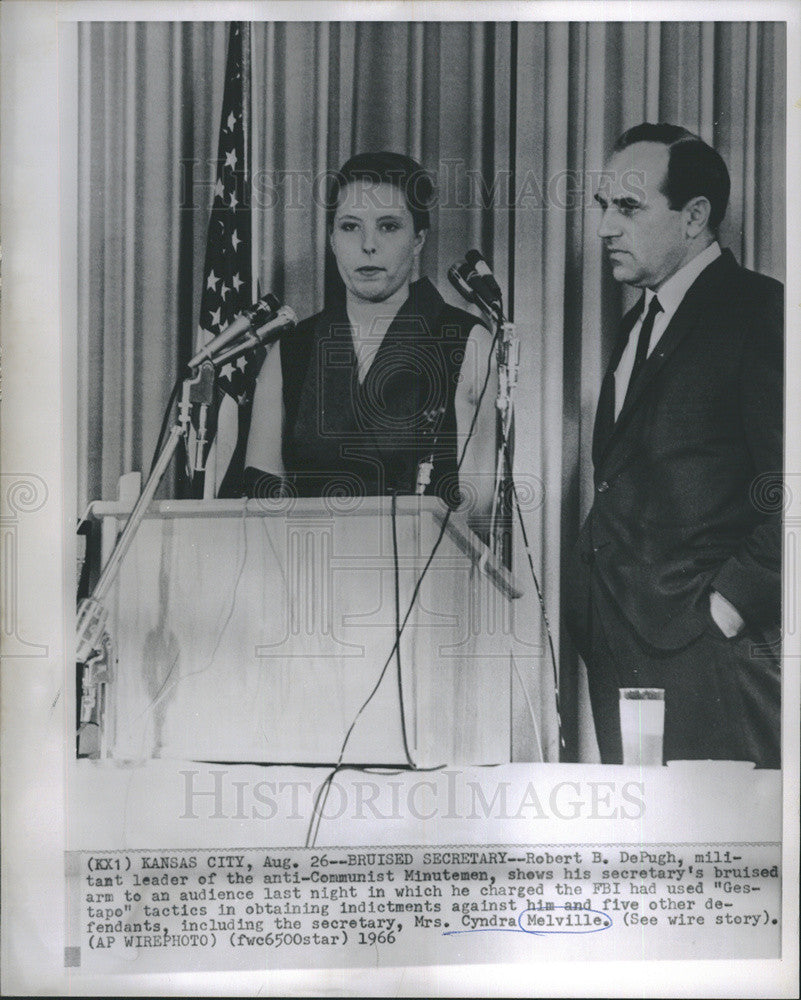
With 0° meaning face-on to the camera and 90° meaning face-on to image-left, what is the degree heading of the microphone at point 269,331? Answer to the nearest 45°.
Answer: approximately 270°

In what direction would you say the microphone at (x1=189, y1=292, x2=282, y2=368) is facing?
to the viewer's right

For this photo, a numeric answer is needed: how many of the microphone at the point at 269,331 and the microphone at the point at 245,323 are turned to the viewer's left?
0

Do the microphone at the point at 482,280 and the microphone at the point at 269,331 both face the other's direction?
yes

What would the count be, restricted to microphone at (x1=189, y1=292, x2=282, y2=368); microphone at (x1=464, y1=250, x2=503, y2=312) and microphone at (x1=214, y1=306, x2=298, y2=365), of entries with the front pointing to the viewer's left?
1

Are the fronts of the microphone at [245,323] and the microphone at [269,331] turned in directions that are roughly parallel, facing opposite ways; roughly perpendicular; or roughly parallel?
roughly parallel

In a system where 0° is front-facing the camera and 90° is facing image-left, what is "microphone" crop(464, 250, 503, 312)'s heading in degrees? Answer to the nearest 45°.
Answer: approximately 90°

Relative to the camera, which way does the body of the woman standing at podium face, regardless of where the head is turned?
toward the camera

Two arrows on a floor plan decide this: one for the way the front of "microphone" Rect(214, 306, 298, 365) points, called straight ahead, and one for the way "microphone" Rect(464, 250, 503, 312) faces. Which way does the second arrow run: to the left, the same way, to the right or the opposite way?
the opposite way

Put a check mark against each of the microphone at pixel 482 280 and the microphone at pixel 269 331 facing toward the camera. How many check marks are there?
0
